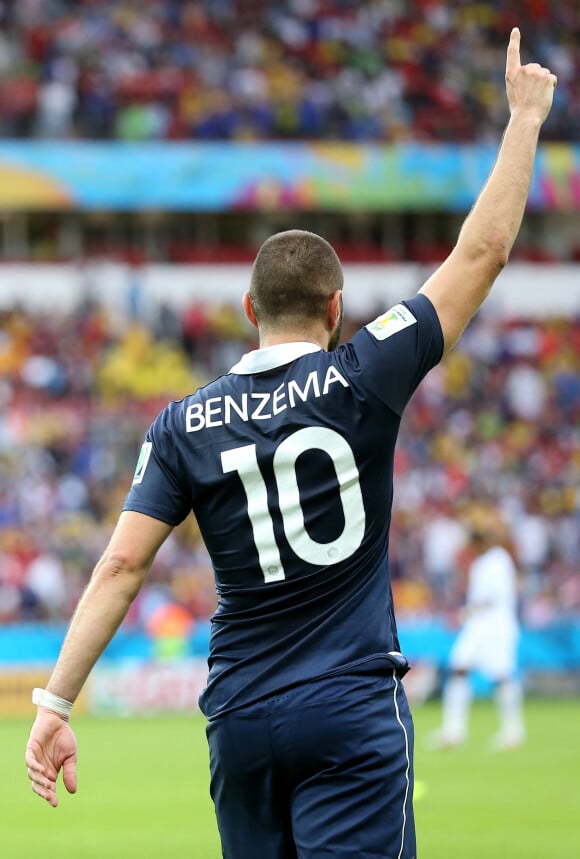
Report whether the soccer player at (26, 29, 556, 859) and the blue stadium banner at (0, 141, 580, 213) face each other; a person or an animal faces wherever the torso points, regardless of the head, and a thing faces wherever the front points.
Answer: yes

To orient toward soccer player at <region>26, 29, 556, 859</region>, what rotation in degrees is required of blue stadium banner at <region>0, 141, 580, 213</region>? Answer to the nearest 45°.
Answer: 0° — it already faces them

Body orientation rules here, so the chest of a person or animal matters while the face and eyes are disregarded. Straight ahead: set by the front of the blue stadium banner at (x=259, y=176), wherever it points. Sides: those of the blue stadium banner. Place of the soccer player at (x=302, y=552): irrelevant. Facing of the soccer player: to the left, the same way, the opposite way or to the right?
the opposite way

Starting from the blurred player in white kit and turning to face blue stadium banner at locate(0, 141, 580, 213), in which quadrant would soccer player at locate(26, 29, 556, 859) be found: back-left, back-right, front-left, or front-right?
back-left

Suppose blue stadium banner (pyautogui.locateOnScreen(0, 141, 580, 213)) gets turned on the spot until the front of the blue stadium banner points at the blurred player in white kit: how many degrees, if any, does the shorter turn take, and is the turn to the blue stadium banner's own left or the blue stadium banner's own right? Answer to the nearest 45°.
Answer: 0° — it already faces them

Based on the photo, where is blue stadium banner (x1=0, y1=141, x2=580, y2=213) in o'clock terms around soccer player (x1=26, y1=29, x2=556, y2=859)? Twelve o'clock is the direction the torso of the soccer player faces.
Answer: The blue stadium banner is roughly at 12 o'clock from the soccer player.

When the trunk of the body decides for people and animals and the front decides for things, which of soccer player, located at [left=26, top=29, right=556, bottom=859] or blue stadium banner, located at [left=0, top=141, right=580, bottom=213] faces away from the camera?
the soccer player

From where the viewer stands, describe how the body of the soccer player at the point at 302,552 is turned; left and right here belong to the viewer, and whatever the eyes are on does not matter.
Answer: facing away from the viewer

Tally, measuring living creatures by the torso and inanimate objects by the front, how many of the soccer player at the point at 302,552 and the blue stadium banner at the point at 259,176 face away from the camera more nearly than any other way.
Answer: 1

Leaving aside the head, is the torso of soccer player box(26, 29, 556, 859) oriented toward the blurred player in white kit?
yes

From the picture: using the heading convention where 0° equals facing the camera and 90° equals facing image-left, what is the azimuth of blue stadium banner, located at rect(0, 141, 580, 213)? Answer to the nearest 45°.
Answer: approximately 0°
